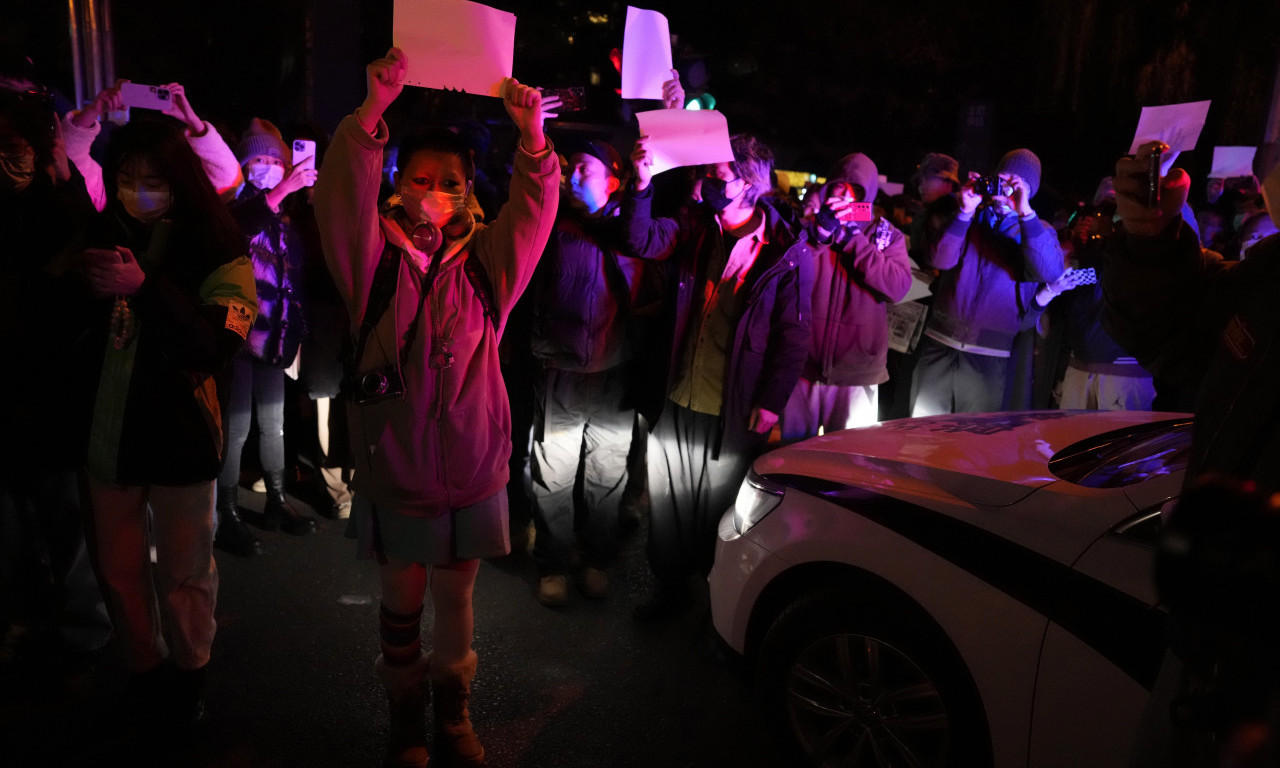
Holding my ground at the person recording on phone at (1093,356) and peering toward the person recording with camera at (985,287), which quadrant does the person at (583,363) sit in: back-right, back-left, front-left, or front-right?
front-left

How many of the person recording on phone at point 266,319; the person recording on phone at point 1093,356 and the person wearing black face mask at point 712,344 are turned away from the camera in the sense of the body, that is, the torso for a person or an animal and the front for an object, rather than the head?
0

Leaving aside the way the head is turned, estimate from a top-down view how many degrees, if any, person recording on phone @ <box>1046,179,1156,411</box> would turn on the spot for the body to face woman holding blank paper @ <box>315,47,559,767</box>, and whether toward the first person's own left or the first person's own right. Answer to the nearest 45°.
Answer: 0° — they already face them

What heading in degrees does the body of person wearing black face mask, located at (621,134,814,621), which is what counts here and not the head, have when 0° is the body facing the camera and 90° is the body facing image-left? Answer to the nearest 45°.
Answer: approximately 45°

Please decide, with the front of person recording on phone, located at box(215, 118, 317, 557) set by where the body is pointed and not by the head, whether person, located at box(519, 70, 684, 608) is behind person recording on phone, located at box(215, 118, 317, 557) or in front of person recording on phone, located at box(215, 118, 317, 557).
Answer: in front

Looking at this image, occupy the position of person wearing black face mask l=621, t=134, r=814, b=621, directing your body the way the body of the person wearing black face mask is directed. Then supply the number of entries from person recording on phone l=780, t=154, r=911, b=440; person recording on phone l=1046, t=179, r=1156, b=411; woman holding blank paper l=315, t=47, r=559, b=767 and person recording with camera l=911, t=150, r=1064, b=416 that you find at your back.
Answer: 3

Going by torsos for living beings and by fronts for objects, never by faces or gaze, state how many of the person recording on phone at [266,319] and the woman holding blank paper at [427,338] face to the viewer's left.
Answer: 0

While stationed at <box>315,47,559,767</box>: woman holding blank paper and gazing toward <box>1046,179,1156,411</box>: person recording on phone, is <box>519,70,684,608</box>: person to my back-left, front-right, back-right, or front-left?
front-left

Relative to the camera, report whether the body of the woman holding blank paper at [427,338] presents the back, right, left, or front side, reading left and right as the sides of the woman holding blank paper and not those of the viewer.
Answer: front

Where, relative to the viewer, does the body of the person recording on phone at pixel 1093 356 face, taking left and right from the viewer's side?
facing the viewer and to the left of the viewer
